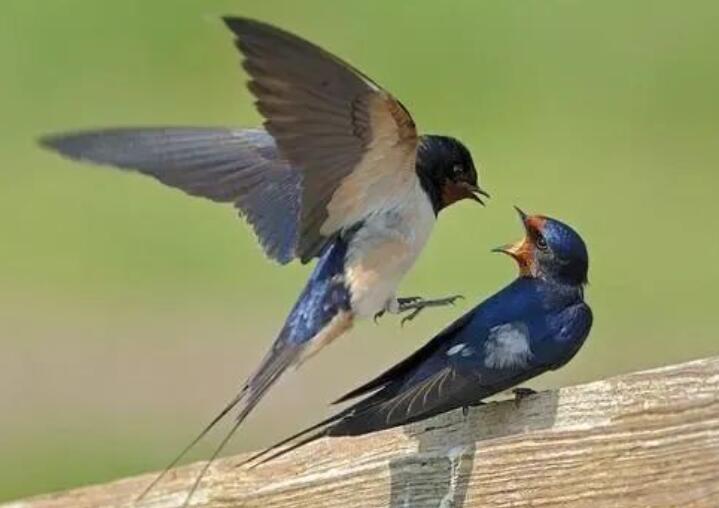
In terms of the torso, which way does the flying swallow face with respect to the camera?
to the viewer's right

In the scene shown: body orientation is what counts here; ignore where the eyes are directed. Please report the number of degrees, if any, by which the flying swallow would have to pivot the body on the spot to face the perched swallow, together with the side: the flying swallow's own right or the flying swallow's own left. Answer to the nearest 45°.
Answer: approximately 45° to the flying swallow's own right
